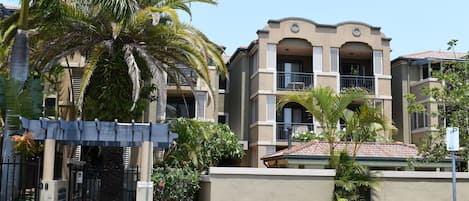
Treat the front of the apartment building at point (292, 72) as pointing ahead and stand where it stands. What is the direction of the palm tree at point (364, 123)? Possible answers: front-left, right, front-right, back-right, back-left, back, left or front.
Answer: front

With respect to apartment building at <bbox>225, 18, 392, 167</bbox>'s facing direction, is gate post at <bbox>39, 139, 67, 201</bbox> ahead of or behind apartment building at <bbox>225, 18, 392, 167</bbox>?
ahead

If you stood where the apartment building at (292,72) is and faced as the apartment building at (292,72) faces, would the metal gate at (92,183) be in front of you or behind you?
in front

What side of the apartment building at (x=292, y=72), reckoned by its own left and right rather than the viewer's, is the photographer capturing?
front

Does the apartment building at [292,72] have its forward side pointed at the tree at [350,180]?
yes

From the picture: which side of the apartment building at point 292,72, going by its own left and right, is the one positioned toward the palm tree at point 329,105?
front

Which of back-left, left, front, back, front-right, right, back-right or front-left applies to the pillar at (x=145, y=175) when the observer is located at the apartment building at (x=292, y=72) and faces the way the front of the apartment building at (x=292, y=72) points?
front

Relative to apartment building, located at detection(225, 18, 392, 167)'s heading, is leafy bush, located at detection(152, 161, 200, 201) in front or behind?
in front

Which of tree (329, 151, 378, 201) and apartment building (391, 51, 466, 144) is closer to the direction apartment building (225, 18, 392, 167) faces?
the tree

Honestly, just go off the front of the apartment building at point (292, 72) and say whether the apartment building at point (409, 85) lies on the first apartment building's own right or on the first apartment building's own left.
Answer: on the first apartment building's own left
